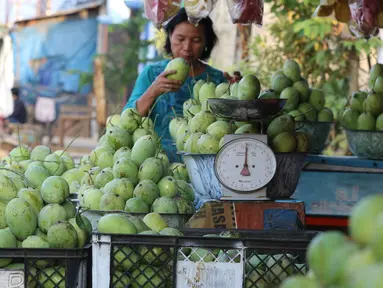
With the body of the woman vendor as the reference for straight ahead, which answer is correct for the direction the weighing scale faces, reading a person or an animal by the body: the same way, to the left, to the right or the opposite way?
the same way

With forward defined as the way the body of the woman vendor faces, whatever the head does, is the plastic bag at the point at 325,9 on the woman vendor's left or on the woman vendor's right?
on the woman vendor's left

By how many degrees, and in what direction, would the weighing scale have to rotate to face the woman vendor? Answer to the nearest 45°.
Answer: approximately 180°

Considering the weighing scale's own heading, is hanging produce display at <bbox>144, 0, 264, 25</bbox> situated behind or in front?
behind

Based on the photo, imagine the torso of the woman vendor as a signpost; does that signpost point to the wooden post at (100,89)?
no

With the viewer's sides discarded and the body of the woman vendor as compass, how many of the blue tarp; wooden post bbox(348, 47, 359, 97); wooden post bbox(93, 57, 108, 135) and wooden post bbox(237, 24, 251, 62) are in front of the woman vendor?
0

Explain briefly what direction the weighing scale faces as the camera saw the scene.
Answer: facing the viewer

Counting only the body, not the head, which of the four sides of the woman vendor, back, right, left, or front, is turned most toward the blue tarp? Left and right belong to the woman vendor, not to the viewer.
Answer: back

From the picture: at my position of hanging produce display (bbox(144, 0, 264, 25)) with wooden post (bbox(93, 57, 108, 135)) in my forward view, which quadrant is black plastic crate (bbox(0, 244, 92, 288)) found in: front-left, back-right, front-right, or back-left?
back-left

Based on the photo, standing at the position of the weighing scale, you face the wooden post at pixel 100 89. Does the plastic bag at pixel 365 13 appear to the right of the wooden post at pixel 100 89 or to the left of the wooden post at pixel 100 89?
right

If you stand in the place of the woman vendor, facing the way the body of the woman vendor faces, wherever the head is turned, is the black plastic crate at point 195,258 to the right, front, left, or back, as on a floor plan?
front

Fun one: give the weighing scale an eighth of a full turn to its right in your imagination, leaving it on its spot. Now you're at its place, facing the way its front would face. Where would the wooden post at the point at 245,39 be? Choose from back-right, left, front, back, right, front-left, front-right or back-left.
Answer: back-right

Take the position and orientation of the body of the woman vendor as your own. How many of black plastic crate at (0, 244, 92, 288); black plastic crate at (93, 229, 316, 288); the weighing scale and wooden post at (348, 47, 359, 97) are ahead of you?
3

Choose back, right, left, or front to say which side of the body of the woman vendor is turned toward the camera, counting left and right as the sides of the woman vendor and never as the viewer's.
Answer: front
